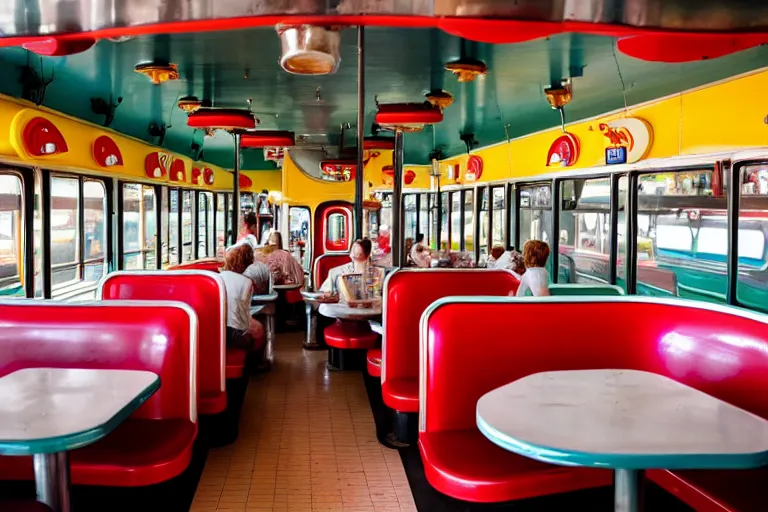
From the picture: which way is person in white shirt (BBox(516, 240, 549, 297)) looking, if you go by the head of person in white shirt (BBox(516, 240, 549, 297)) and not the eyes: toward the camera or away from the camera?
away from the camera

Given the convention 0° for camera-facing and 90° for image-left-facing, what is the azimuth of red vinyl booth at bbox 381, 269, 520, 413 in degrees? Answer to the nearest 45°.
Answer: approximately 0°

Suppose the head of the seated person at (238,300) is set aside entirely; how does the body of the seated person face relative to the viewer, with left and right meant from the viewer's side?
facing away from the viewer and to the right of the viewer

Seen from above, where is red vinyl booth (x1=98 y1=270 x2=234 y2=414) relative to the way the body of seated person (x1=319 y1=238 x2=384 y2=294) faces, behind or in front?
in front

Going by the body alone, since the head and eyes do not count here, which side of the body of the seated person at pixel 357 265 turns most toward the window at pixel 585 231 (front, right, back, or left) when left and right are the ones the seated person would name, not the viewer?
left

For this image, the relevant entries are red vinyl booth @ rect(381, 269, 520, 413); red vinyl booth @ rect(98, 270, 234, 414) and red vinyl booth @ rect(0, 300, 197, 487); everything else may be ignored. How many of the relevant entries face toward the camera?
3
